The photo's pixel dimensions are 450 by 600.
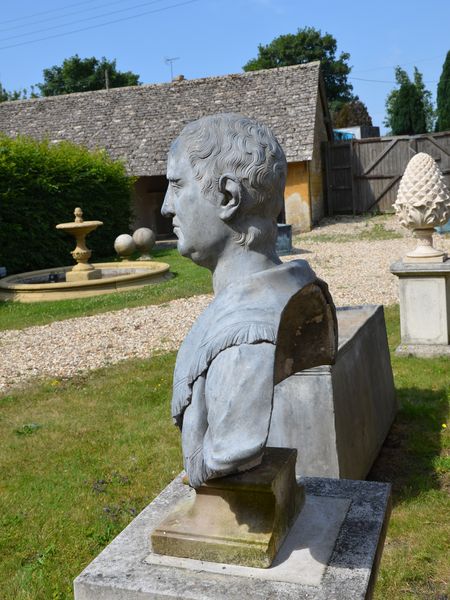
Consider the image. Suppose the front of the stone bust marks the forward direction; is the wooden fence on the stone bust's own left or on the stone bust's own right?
on the stone bust's own right

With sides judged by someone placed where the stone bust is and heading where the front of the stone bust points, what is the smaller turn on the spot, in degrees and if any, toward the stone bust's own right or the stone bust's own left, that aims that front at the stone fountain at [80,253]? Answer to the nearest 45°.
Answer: approximately 90° to the stone bust's own right

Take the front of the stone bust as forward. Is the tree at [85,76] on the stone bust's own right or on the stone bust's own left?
on the stone bust's own right

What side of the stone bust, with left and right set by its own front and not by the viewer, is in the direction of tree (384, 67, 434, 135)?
right

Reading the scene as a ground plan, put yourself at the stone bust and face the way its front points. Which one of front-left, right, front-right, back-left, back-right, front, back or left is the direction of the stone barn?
right

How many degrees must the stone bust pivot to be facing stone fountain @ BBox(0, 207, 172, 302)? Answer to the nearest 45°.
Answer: approximately 90° to its right

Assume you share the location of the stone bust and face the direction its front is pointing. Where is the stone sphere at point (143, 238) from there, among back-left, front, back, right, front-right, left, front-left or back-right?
right

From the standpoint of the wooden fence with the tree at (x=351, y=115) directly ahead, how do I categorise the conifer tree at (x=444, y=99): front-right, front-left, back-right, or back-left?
front-right

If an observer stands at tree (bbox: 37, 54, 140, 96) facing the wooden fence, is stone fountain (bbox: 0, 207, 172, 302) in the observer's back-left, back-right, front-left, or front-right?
front-right

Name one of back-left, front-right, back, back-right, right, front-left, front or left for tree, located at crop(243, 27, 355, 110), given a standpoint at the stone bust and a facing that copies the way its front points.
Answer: right

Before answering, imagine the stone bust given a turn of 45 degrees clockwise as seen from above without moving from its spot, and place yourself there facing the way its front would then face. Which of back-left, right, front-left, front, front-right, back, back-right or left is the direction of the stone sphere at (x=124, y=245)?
front-right

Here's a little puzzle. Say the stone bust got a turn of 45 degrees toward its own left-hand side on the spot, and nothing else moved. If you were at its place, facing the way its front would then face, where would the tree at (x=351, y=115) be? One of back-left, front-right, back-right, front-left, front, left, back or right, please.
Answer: back-right

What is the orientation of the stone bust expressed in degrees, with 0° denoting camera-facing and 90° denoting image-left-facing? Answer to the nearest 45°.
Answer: approximately 90°
